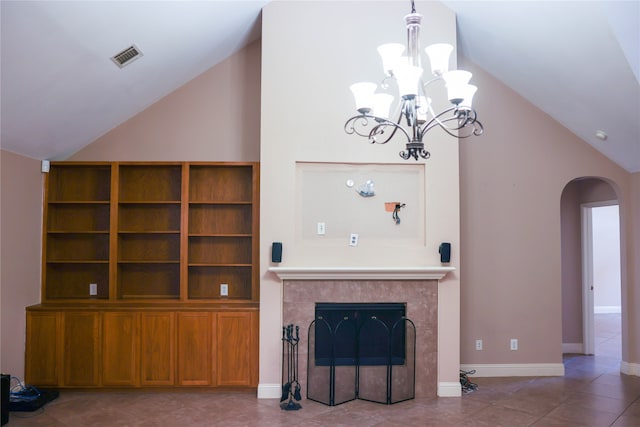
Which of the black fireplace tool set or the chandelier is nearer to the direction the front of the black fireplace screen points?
the chandelier

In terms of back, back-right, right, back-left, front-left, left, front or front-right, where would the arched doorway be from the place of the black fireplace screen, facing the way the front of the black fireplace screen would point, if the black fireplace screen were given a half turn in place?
front-right

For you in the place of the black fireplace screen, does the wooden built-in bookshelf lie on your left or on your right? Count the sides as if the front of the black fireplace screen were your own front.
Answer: on your right

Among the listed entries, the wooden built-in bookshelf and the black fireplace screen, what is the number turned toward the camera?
2

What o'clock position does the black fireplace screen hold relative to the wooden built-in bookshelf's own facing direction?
The black fireplace screen is roughly at 10 o'clock from the wooden built-in bookshelf.

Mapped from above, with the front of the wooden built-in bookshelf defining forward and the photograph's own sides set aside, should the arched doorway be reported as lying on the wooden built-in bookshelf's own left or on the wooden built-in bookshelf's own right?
on the wooden built-in bookshelf's own left

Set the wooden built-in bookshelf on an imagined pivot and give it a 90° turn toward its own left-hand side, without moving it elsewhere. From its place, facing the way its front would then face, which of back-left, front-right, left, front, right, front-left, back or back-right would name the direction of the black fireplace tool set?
front-right

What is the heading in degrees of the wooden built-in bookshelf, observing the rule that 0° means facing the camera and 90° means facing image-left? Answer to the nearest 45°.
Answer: approximately 0°

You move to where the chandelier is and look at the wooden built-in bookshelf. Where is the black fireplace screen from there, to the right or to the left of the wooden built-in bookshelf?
right

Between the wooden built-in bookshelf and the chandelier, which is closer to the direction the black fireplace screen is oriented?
the chandelier

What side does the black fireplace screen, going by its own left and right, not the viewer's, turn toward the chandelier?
front
